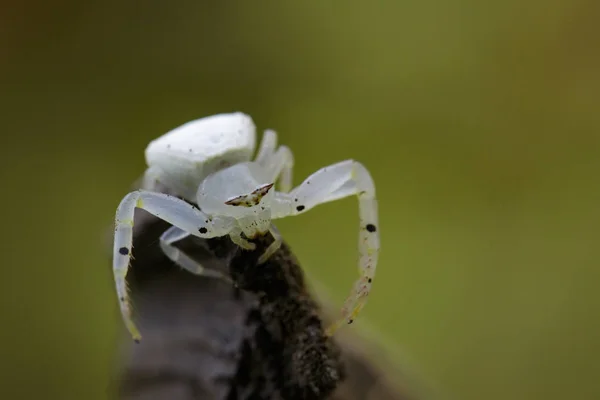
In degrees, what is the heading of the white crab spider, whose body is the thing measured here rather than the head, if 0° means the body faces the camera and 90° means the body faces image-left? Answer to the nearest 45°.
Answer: approximately 315°
